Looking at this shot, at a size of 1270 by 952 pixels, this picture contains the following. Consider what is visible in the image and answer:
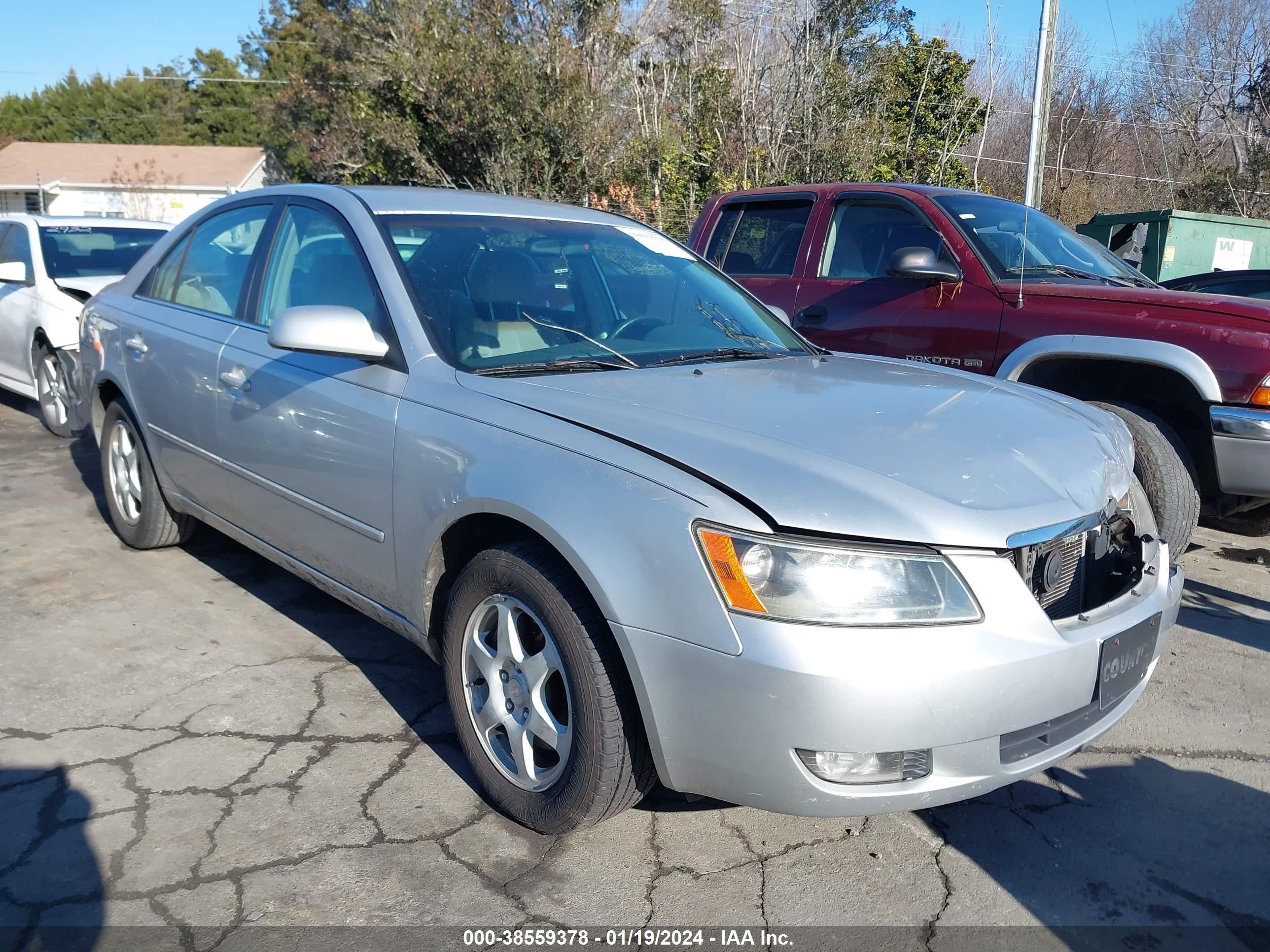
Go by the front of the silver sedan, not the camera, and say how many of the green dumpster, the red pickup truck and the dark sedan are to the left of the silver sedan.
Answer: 3

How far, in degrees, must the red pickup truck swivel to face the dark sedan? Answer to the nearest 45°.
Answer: approximately 90° to its left

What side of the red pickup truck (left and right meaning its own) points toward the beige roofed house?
back

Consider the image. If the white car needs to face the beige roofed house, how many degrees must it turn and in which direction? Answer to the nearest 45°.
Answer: approximately 135° to its left

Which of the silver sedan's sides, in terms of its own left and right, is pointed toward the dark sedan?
left

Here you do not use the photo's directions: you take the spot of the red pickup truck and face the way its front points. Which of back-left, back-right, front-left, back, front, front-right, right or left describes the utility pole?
back-left

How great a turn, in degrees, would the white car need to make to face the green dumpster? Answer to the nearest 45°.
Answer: approximately 45° to its left

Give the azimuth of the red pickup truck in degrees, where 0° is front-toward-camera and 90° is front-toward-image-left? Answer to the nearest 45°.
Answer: approximately 315°
